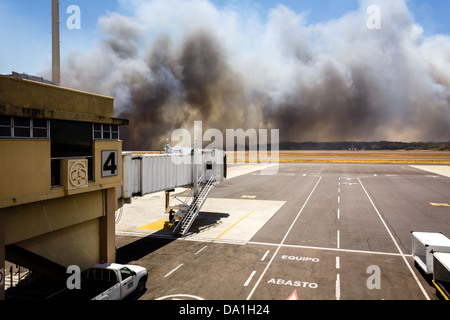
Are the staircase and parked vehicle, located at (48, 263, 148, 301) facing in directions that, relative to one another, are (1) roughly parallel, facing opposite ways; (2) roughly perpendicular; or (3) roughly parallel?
roughly parallel, facing opposite ways

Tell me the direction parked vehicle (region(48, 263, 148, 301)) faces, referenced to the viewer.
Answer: facing away from the viewer and to the right of the viewer

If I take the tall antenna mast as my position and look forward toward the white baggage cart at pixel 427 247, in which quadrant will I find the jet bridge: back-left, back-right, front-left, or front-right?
front-left

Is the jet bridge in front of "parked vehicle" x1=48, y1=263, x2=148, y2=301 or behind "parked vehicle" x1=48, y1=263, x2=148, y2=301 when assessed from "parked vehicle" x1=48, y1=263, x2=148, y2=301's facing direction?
in front

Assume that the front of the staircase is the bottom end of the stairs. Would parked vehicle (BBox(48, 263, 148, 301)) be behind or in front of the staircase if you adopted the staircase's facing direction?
in front
